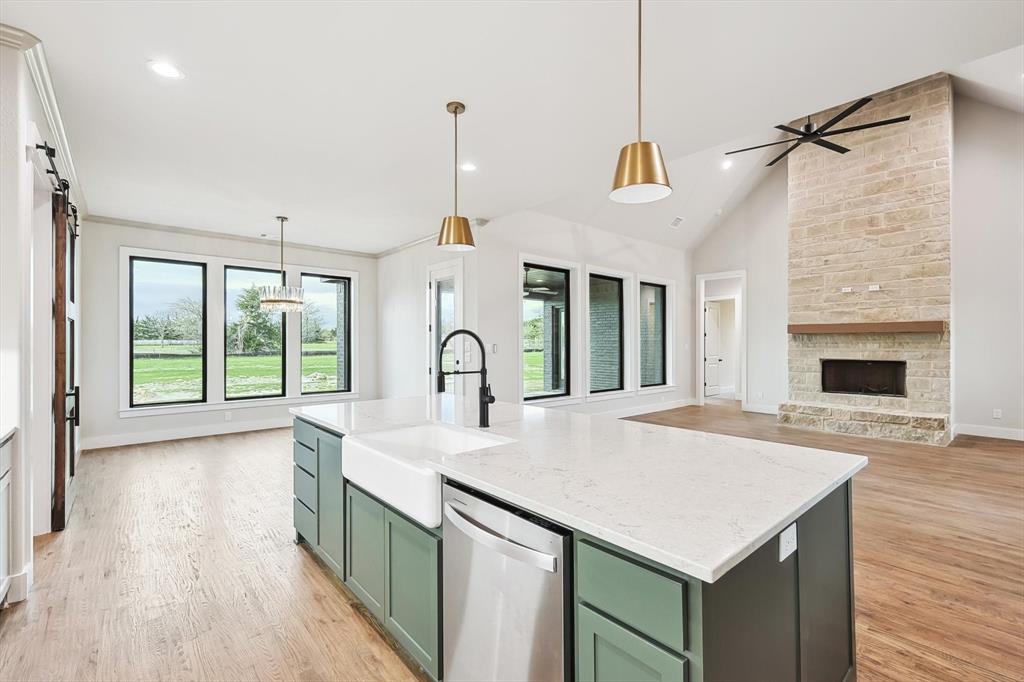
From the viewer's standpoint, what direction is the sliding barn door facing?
to the viewer's right

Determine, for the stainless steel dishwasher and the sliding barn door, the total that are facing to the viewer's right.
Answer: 1

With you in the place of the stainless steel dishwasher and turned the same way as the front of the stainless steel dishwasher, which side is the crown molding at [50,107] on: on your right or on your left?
on your right

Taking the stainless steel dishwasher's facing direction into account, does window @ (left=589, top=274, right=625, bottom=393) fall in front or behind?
behind

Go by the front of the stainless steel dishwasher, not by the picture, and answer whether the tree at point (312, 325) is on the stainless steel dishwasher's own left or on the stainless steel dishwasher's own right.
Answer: on the stainless steel dishwasher's own right

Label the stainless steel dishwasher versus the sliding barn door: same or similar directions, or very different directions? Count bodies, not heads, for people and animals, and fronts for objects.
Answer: very different directions

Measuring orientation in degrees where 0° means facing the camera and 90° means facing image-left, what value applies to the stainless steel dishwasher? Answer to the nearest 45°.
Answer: approximately 45°
